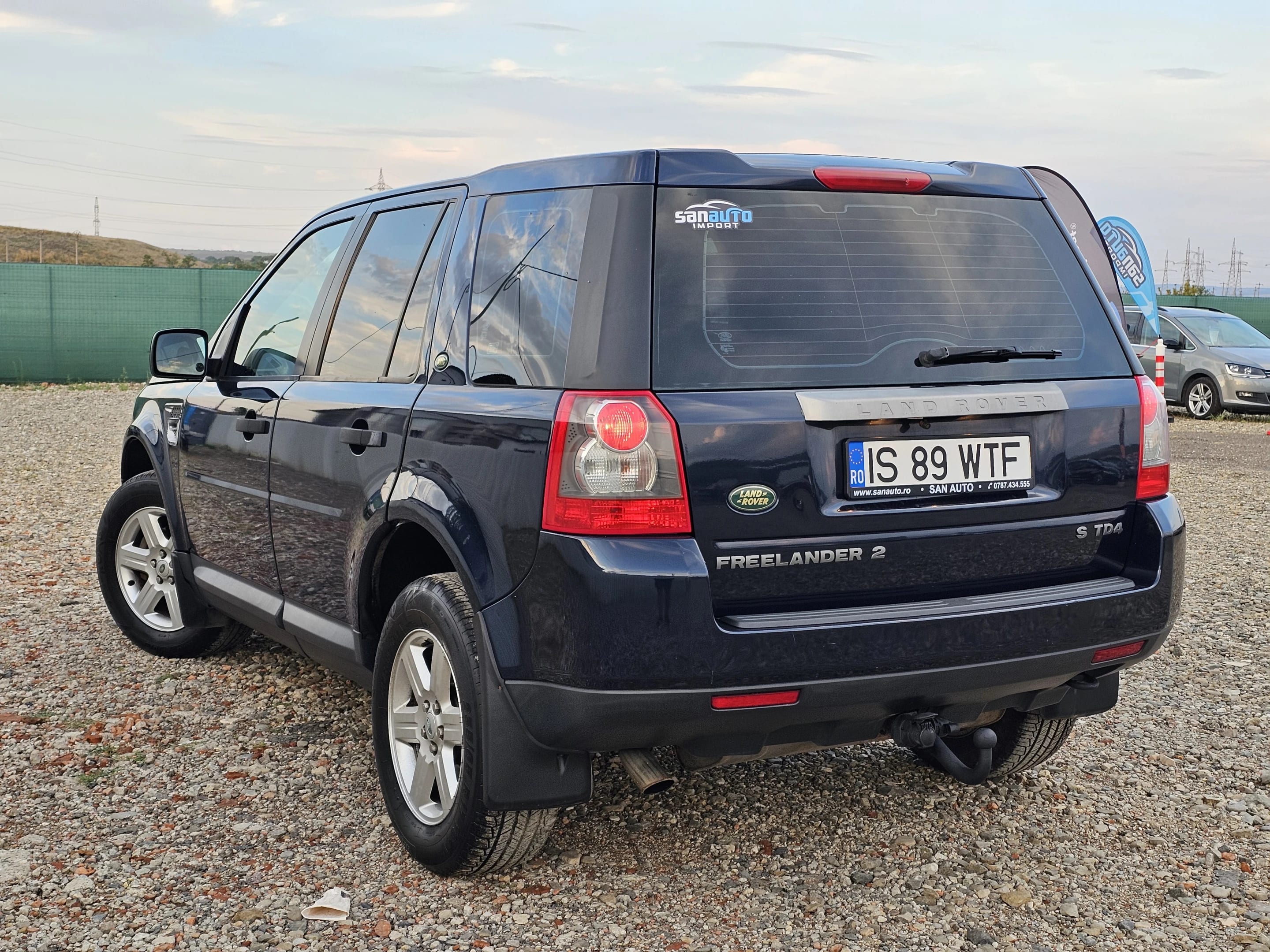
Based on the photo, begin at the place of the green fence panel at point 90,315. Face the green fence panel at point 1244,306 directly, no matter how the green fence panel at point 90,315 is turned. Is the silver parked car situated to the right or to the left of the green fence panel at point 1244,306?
right

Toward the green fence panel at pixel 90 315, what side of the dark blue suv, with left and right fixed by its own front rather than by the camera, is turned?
front

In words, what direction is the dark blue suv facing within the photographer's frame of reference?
facing away from the viewer and to the left of the viewer

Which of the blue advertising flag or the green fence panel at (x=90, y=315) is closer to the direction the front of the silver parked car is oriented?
the blue advertising flag

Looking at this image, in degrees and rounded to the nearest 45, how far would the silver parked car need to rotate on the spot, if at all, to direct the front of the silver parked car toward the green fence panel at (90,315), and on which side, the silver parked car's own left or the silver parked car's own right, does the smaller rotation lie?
approximately 135° to the silver parked car's own right

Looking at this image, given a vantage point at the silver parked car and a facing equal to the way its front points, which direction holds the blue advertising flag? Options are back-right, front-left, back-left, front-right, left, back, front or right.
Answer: front-right

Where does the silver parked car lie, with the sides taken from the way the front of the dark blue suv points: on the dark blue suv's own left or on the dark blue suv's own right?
on the dark blue suv's own right

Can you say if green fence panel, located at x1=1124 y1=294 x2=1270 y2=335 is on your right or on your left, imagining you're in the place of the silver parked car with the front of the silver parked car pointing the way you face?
on your left

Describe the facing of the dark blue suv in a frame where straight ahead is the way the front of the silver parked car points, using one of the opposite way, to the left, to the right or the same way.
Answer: the opposite way

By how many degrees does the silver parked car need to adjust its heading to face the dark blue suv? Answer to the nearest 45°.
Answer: approximately 45° to its right

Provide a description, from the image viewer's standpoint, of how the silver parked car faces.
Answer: facing the viewer and to the right of the viewer

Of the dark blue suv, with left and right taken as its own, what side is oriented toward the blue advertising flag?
right
